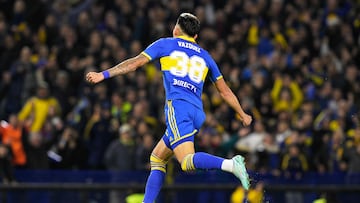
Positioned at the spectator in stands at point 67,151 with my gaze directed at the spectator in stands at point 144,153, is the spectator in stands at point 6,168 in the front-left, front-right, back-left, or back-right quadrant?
back-right

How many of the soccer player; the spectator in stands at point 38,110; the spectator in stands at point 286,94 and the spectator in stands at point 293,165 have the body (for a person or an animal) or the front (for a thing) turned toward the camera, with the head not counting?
3

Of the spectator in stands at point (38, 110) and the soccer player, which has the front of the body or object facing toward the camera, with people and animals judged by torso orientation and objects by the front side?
the spectator in stands

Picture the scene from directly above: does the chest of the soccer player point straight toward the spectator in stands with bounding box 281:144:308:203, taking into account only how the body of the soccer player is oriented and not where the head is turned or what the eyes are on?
no

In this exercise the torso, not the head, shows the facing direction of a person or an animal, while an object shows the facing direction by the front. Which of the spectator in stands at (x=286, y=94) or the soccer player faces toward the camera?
the spectator in stands

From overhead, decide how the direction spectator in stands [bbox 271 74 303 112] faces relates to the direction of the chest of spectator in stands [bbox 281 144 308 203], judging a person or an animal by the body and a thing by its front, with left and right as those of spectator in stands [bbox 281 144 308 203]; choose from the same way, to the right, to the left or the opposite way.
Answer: the same way

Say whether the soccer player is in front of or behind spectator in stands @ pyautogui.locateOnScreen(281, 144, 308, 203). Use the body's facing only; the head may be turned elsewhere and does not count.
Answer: in front

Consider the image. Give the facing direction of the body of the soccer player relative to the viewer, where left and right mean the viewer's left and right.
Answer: facing away from the viewer and to the left of the viewer

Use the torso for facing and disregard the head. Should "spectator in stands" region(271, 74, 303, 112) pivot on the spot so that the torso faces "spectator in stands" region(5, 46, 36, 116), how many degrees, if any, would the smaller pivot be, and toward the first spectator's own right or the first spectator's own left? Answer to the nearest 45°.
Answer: approximately 90° to the first spectator's own right

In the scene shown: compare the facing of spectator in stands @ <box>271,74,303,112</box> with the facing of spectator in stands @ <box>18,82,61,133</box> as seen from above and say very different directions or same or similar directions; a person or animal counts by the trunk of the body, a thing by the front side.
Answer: same or similar directions

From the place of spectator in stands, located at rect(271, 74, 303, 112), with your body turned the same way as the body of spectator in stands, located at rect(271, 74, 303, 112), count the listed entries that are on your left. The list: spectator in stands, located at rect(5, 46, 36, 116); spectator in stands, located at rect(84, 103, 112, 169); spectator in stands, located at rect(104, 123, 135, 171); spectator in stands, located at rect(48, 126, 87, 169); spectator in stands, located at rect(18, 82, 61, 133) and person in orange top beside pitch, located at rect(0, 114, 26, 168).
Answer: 0

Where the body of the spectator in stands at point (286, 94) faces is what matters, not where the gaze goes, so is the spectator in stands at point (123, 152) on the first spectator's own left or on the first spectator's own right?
on the first spectator's own right

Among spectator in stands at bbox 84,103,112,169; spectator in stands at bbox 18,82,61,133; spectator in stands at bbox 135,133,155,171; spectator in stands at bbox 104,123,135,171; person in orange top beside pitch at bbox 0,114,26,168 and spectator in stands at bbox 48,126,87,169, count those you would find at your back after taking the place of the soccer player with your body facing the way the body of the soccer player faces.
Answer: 0

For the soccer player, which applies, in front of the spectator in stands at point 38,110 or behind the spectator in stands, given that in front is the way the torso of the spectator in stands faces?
in front

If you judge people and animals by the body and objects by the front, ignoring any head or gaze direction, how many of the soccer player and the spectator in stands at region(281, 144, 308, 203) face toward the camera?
1

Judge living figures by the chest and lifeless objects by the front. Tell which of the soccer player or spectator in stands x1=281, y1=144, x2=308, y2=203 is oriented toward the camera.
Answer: the spectator in stands

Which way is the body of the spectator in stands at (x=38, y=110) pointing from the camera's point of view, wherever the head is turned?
toward the camera

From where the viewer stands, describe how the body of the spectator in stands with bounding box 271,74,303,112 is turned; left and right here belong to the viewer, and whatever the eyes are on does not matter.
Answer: facing the viewer
